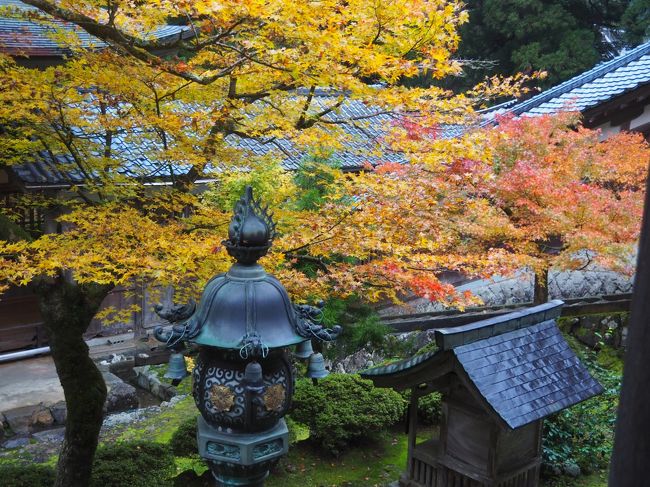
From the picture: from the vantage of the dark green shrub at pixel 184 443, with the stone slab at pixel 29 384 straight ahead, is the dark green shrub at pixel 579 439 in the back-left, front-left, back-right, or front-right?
back-right

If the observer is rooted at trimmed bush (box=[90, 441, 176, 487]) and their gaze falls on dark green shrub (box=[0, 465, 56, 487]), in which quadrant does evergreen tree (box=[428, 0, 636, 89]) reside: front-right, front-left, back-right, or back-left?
back-right

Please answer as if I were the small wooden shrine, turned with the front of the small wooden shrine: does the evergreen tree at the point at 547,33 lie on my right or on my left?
on my right

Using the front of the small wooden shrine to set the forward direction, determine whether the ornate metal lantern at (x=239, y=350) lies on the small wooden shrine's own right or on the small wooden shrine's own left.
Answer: on the small wooden shrine's own left

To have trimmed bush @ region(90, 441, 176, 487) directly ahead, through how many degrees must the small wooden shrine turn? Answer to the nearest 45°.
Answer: approximately 45° to its left

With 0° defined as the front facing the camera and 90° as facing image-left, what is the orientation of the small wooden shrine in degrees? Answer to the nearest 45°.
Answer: approximately 135°

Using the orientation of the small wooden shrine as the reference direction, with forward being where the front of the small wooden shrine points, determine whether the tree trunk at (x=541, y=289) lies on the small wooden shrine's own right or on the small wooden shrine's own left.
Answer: on the small wooden shrine's own right

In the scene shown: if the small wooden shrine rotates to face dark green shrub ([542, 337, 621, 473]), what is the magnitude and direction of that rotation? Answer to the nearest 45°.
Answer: approximately 90° to its right

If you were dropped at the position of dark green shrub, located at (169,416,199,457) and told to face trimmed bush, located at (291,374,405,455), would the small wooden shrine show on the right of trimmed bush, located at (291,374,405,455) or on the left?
right
